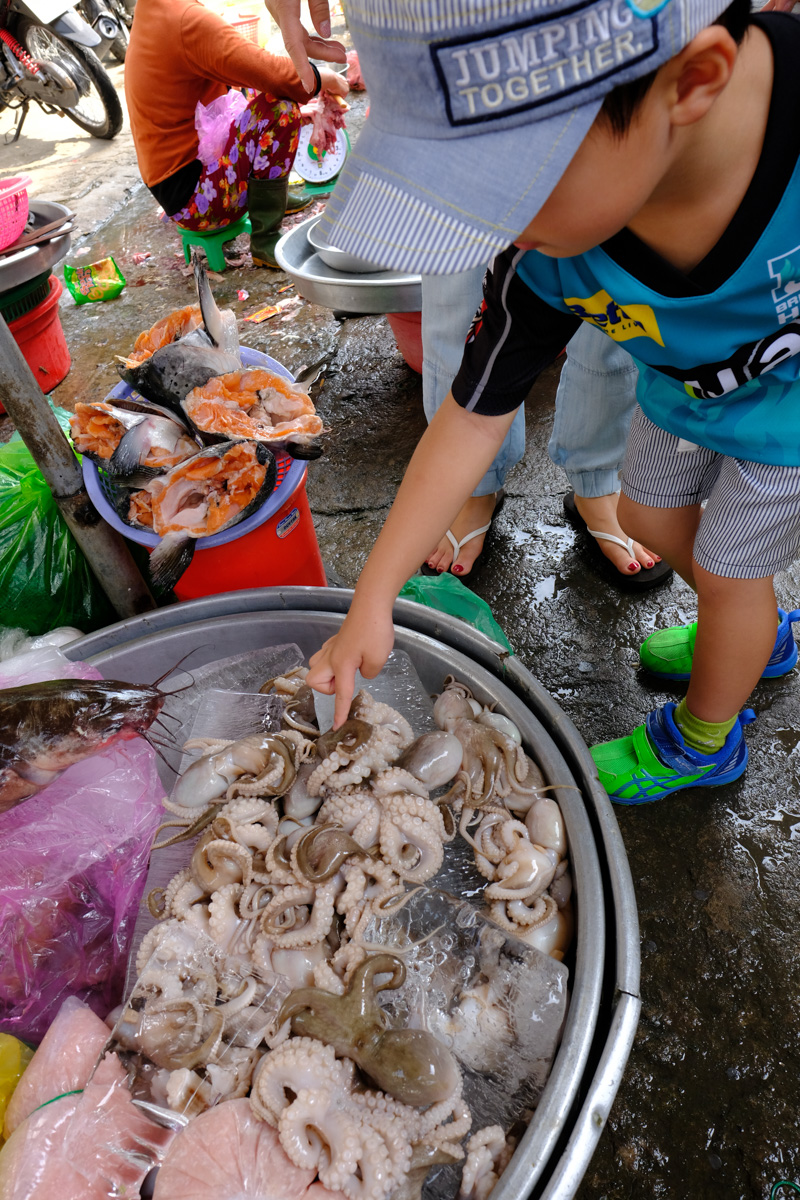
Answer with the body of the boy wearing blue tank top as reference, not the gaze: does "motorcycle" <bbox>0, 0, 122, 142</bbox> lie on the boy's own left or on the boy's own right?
on the boy's own right

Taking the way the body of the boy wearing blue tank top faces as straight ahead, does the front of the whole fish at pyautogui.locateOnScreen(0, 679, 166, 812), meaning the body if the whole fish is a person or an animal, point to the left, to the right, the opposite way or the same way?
the opposite way

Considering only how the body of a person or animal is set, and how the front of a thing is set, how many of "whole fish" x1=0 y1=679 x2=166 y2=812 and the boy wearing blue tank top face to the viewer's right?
1

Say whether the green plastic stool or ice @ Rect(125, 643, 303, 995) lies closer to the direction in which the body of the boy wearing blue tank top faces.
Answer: the ice

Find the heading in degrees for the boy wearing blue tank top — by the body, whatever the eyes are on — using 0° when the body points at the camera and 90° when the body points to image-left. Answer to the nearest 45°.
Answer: approximately 45°

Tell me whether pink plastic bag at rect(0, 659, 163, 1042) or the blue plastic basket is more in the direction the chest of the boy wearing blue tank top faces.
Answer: the pink plastic bag

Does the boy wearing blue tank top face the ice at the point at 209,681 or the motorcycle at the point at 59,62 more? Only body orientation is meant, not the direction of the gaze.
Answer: the ice

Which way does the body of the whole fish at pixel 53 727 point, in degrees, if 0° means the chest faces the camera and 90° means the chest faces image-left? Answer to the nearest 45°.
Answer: approximately 270°

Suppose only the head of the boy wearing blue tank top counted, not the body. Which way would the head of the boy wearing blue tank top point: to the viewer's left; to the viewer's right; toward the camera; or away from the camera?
to the viewer's left
